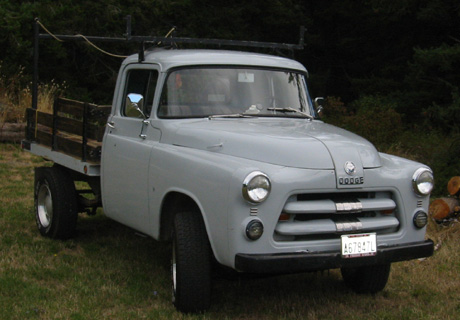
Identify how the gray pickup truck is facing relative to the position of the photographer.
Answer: facing the viewer and to the right of the viewer
